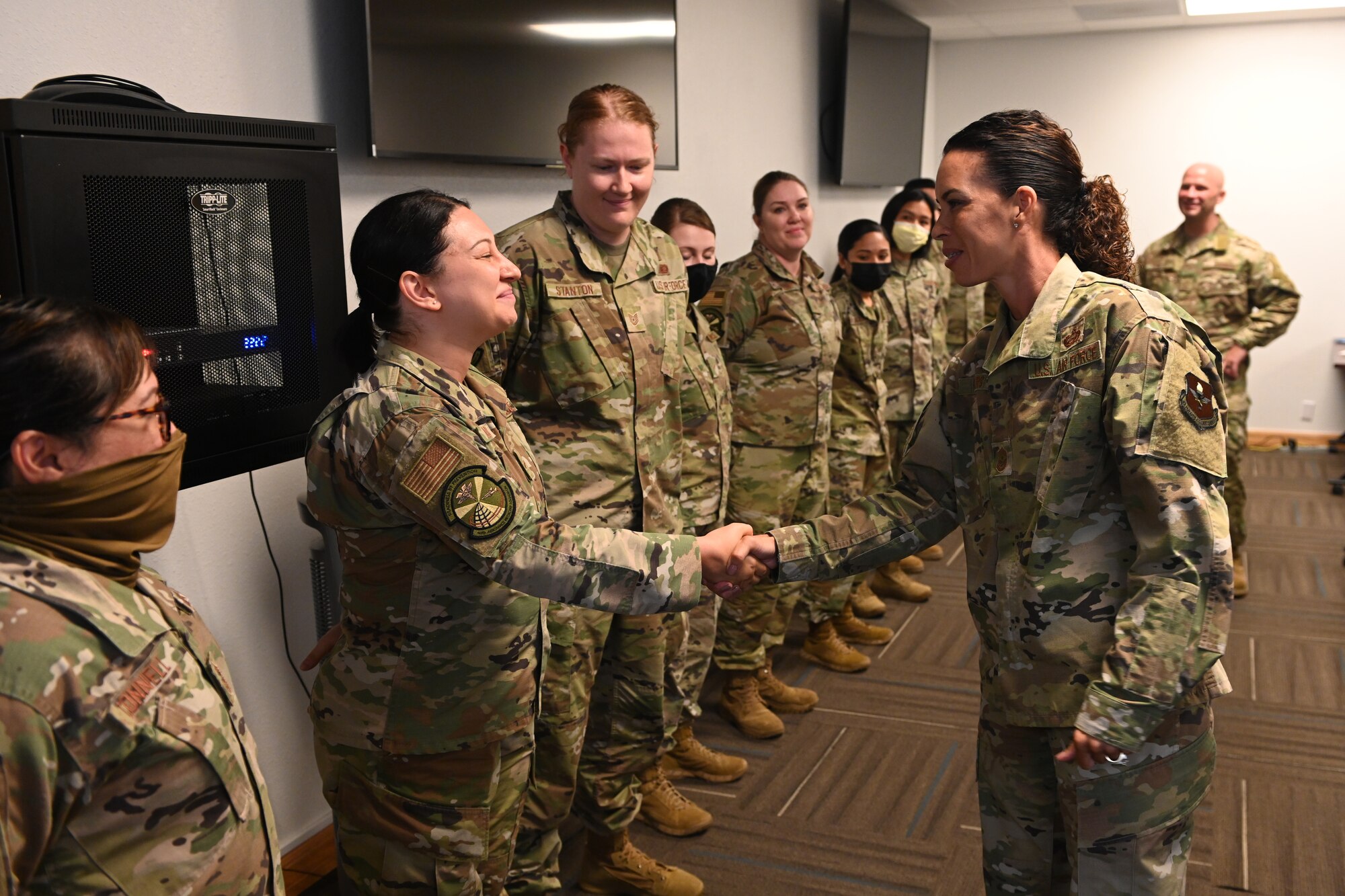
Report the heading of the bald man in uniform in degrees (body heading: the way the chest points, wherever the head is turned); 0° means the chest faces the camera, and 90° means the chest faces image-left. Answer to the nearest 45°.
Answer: approximately 45°

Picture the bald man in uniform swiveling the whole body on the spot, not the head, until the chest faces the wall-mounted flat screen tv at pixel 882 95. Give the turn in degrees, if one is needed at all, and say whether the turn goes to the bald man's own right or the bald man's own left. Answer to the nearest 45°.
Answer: approximately 90° to the bald man's own right

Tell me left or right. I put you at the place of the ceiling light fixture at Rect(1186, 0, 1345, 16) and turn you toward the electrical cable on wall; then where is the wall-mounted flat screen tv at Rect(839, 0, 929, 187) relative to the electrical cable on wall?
right

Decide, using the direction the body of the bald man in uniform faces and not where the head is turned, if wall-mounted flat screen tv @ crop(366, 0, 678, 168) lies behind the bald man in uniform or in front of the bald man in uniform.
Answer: in front

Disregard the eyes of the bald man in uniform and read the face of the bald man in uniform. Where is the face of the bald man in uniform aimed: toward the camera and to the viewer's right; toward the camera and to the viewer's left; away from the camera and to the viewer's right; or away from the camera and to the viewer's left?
toward the camera and to the viewer's left

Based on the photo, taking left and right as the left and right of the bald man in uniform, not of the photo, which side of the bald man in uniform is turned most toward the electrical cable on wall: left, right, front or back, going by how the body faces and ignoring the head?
front
